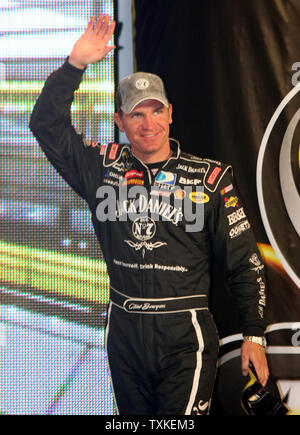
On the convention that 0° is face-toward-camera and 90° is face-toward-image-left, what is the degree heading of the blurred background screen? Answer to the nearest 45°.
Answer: approximately 0°

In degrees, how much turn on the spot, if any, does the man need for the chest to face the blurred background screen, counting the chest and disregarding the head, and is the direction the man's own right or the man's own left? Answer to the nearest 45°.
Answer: approximately 135° to the man's own right

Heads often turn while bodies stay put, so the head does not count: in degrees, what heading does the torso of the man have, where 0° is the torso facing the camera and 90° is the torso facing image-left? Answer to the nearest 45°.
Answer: approximately 0°

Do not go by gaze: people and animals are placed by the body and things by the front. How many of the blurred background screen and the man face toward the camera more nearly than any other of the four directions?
2

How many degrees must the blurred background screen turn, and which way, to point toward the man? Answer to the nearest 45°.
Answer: approximately 45° to its left
